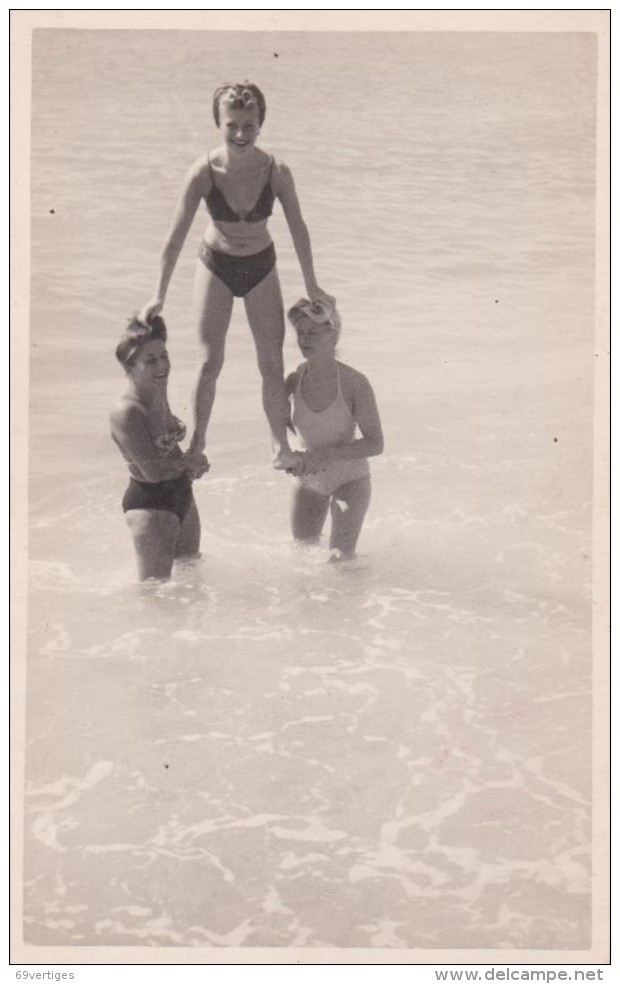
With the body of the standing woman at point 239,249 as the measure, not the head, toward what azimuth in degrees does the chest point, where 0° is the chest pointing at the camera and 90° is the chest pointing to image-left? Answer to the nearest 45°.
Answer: approximately 0°
